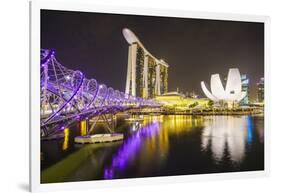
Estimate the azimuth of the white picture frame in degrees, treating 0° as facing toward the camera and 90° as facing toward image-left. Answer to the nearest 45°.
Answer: approximately 315°
